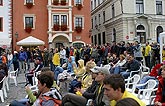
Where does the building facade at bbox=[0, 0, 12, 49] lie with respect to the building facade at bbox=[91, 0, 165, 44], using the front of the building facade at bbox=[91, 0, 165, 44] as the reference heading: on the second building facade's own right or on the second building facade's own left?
on the second building facade's own right

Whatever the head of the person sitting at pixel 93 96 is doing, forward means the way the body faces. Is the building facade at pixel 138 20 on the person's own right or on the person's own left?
on the person's own right

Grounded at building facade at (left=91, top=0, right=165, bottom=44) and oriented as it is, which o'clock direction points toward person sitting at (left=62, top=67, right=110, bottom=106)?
The person sitting is roughly at 12 o'clock from the building facade.

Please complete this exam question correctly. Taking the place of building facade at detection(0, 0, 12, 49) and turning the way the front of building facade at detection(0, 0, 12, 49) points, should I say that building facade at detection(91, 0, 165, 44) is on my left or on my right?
on my left

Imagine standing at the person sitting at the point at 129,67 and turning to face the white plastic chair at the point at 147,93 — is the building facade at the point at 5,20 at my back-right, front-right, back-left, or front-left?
back-right

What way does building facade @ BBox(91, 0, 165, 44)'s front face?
toward the camera

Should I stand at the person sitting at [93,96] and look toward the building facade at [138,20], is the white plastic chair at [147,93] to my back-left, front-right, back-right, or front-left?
front-right

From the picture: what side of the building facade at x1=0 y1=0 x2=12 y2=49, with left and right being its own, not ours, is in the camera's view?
front

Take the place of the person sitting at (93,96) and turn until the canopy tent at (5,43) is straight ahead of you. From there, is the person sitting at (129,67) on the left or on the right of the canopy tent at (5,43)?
right

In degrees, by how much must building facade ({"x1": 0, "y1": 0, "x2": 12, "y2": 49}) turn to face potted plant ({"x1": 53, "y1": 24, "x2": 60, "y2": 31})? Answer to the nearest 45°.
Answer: approximately 90° to its left

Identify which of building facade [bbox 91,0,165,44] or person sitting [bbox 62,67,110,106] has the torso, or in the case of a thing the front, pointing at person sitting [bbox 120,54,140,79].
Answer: the building facade

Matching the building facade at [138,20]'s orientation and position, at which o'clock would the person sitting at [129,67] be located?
The person sitting is roughly at 12 o'clock from the building facade.
